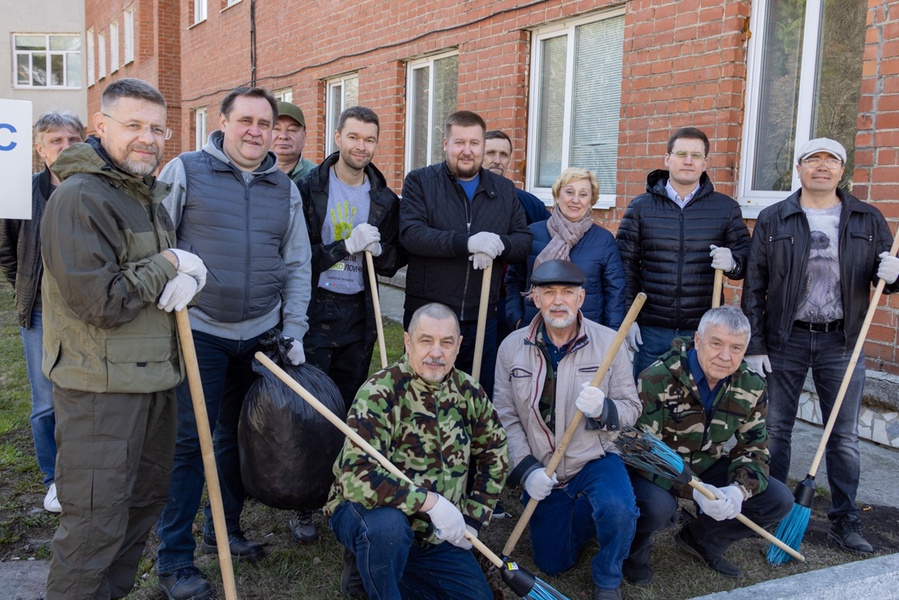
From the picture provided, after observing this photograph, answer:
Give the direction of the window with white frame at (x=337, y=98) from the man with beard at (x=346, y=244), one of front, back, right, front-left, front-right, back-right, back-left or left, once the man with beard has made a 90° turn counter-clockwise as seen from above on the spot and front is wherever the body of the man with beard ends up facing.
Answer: left

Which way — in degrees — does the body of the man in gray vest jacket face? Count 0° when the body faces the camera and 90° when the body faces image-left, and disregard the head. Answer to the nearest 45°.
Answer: approximately 0°

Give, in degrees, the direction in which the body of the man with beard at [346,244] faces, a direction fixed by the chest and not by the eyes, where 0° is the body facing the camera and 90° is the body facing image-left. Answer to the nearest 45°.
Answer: approximately 0°

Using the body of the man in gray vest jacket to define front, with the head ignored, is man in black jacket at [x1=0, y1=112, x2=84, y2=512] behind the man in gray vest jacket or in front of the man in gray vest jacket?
behind

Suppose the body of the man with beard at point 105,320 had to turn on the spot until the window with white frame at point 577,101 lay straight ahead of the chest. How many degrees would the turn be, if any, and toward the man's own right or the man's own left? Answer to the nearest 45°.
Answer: approximately 90° to the man's own left

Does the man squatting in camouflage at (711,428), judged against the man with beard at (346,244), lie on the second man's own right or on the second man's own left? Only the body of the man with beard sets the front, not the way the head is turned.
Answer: on the second man's own left

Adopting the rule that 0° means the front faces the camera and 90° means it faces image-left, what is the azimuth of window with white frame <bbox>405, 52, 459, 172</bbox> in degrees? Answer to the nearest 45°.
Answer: approximately 45°
